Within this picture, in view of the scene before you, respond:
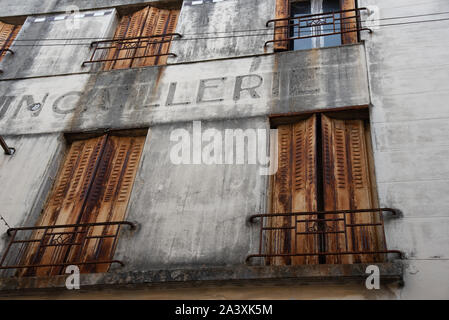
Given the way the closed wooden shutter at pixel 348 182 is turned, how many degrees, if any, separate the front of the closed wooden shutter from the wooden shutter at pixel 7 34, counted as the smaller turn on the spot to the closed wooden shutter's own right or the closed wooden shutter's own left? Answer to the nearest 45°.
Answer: approximately 90° to the closed wooden shutter's own right

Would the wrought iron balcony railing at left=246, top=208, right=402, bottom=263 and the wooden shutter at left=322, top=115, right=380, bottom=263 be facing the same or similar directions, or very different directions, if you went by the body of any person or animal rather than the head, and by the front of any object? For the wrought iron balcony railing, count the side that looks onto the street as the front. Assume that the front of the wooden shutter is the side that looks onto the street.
same or similar directions

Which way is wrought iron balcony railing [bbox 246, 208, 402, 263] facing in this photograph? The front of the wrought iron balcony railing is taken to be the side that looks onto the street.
toward the camera

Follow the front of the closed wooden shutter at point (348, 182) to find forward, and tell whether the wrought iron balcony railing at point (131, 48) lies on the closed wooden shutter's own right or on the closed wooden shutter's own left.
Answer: on the closed wooden shutter's own right

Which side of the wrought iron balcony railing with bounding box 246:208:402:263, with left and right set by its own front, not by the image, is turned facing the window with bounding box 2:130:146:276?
right

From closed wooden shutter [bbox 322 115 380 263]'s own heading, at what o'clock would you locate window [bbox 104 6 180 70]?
The window is roughly at 3 o'clock from the closed wooden shutter.

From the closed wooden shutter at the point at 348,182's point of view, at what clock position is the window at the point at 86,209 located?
The window is roughly at 3 o'clock from the closed wooden shutter.

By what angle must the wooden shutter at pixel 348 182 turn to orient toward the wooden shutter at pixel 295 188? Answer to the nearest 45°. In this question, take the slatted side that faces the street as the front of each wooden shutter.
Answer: approximately 90° to its right

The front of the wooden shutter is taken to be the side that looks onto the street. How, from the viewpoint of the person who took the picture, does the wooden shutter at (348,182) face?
facing the viewer

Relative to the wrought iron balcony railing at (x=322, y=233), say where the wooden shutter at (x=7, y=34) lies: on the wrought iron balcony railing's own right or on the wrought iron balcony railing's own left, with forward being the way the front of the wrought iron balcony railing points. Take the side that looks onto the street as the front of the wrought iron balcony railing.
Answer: on the wrought iron balcony railing's own right
